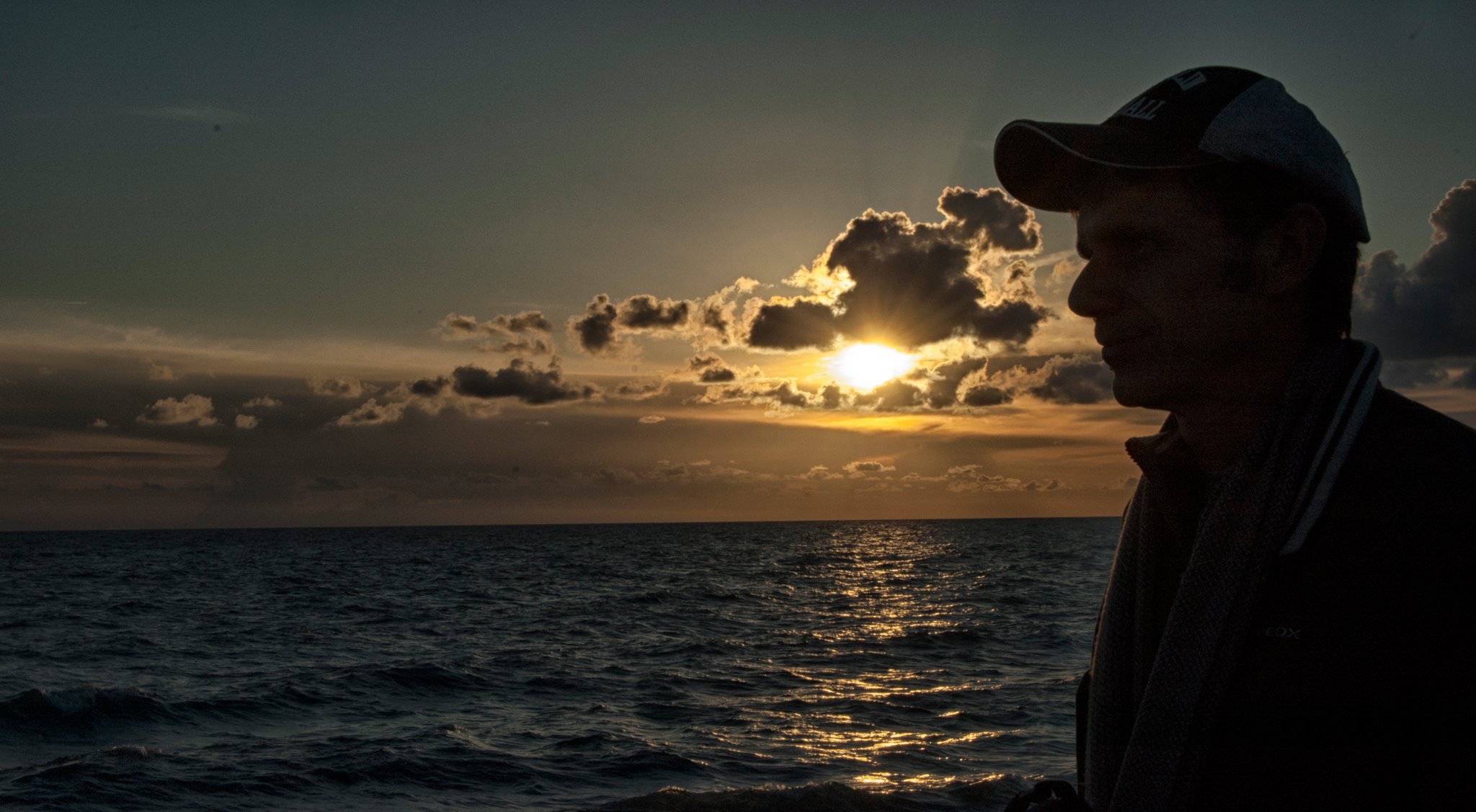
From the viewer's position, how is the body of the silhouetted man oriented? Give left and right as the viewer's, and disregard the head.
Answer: facing the viewer and to the left of the viewer
